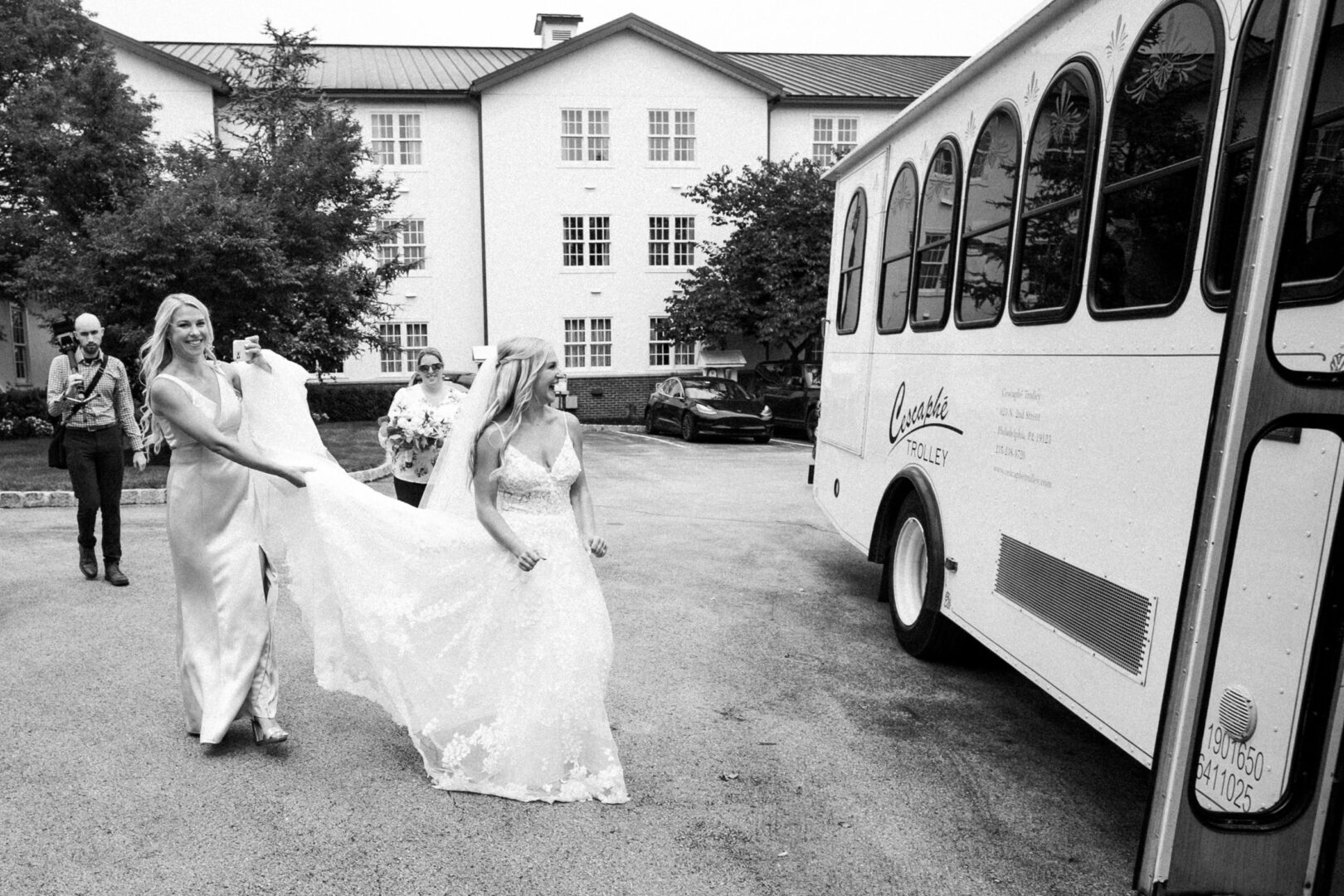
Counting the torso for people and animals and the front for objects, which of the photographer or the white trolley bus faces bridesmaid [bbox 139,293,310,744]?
the photographer

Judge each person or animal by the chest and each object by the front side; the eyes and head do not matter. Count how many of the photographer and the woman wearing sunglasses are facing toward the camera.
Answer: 2

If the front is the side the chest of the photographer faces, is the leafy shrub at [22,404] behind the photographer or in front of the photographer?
behind

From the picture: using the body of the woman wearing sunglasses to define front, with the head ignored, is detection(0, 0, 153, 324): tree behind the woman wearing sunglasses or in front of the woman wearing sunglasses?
behind

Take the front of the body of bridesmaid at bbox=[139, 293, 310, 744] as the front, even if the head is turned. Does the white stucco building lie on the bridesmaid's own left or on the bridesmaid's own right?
on the bridesmaid's own left

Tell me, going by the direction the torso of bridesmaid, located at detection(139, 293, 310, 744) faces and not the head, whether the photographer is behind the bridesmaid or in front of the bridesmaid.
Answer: behind

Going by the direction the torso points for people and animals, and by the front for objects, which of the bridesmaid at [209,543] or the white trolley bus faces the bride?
the bridesmaid

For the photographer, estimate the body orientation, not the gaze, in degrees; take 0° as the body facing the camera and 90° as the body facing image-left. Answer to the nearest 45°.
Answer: approximately 0°

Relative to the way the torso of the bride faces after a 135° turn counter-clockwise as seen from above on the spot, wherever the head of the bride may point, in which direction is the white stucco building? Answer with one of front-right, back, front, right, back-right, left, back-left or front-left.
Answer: front

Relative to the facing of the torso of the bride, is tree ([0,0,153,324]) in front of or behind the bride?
behind

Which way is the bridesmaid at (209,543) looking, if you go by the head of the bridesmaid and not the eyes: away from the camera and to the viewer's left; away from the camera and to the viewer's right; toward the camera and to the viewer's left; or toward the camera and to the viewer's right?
toward the camera and to the viewer's right

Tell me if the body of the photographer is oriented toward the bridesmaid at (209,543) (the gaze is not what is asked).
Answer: yes

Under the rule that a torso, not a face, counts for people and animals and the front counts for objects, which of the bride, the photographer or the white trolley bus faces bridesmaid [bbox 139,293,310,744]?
the photographer
